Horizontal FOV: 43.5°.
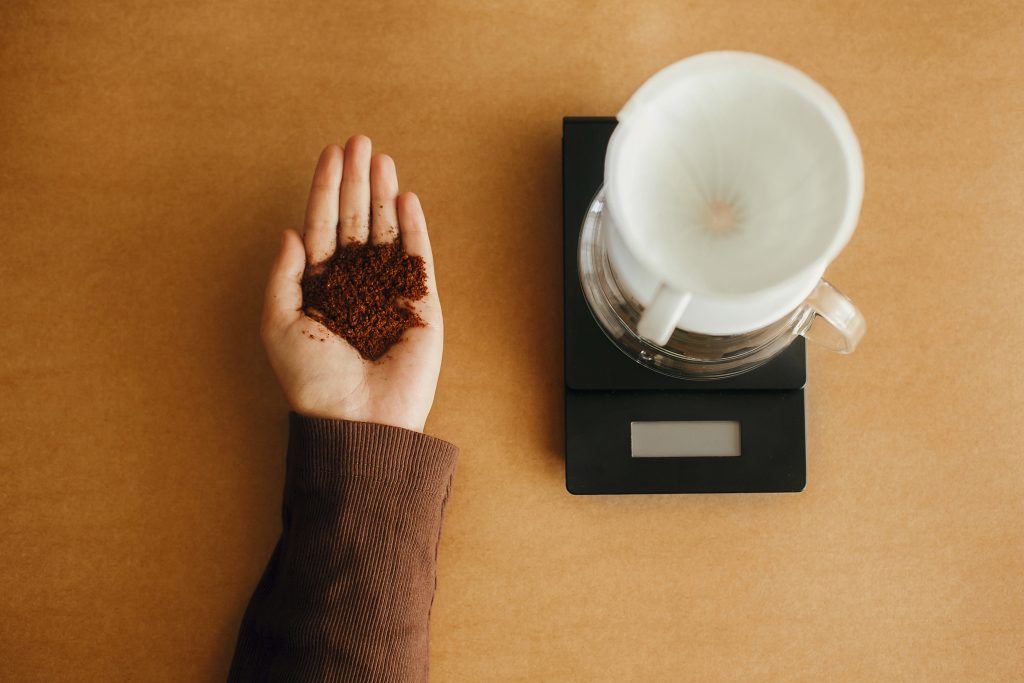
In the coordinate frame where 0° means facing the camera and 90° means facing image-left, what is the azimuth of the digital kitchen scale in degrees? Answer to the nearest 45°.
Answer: approximately 0°
